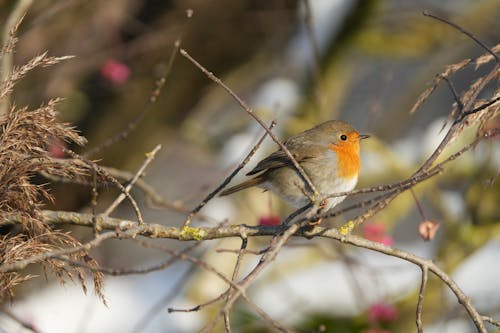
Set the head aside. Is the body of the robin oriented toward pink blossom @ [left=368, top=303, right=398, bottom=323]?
no

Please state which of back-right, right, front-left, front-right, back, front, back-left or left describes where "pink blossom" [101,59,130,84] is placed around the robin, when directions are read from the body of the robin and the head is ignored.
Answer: back-left

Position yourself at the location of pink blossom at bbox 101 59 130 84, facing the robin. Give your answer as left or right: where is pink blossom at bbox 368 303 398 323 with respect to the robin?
left

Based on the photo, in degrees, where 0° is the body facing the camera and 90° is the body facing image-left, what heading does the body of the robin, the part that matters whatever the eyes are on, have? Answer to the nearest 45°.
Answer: approximately 270°

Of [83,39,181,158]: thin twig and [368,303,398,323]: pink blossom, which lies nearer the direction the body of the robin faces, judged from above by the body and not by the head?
the pink blossom

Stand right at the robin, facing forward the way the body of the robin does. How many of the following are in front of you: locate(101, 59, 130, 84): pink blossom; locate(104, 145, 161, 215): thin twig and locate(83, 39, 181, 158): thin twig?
0

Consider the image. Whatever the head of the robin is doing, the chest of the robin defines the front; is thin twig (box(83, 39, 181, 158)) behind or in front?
behind

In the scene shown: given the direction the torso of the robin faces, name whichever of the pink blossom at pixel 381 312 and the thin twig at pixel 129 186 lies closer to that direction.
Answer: the pink blossom
